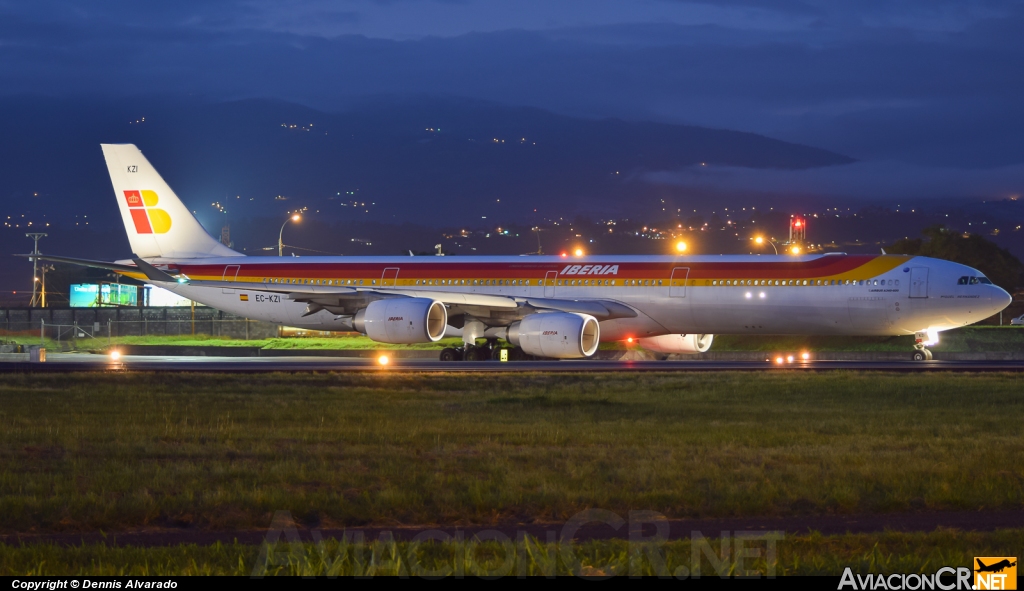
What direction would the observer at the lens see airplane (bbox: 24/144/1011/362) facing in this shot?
facing the viewer and to the right of the viewer
